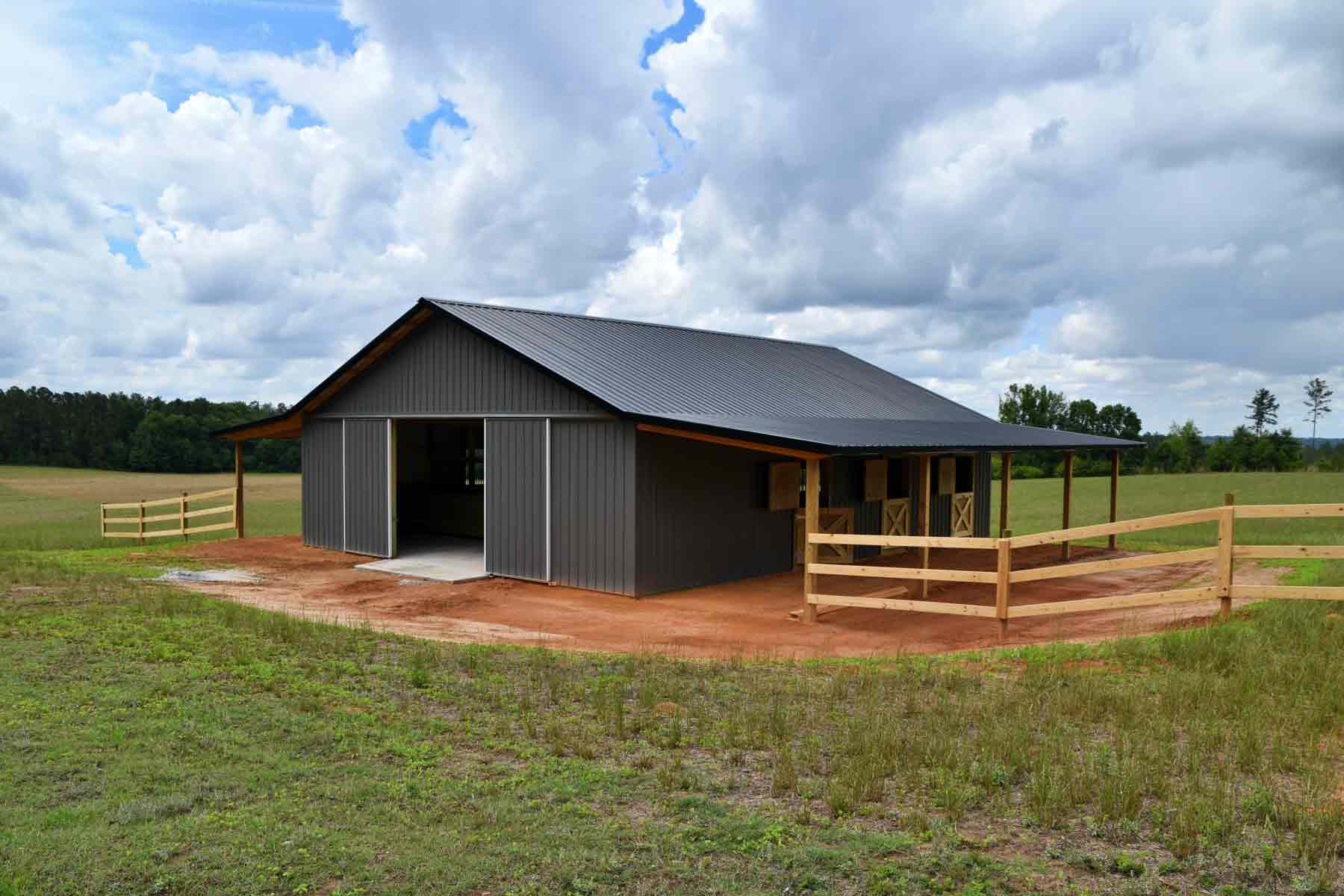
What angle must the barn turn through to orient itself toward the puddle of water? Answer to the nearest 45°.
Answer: approximately 45° to its right

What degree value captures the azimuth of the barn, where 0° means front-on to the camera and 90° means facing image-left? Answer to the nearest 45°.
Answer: approximately 45°

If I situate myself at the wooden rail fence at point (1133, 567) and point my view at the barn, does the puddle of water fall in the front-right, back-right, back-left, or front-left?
front-left

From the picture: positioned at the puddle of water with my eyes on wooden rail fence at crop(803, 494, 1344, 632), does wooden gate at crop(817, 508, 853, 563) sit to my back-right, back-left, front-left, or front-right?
front-left

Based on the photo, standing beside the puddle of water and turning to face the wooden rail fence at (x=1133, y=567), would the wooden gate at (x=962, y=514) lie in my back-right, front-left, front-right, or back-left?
front-left

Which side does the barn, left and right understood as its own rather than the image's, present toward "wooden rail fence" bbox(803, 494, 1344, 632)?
left

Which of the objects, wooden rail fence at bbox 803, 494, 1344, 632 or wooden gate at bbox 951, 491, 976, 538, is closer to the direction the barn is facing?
the wooden rail fence
